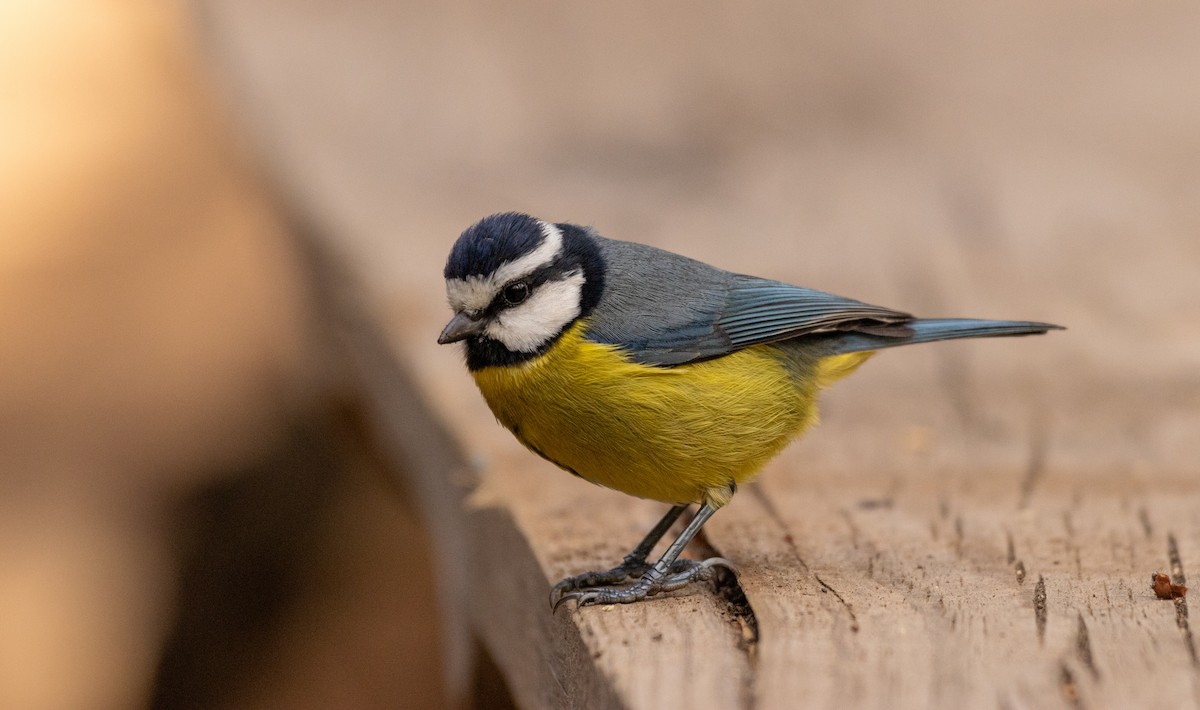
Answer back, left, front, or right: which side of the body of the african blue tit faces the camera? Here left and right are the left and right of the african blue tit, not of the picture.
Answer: left
